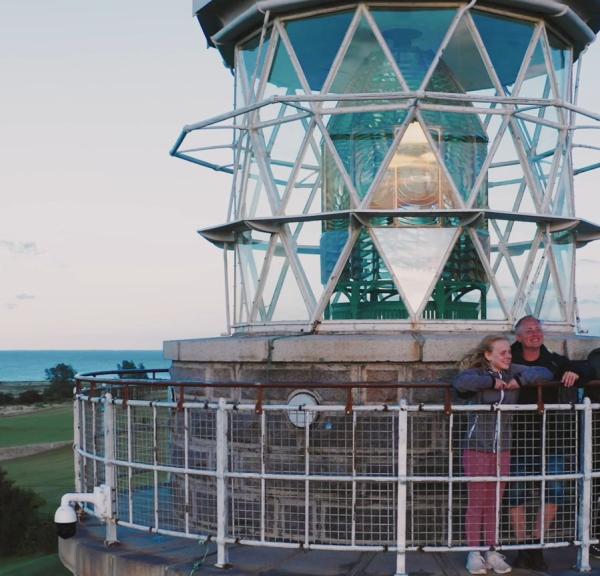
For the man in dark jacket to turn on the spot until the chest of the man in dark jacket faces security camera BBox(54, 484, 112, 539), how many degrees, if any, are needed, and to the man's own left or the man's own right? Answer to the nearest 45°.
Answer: approximately 90° to the man's own right

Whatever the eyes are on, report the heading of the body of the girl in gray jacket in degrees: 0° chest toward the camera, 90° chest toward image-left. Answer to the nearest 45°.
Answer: approximately 315°

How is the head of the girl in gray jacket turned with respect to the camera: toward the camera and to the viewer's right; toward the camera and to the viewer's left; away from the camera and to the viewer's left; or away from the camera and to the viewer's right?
toward the camera and to the viewer's right

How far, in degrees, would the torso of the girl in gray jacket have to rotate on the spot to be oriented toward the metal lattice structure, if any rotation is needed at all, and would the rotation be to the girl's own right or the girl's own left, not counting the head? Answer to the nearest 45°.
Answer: approximately 135° to the girl's own left
